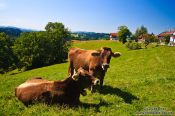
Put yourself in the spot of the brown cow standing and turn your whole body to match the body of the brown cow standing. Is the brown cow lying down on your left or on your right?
on your right

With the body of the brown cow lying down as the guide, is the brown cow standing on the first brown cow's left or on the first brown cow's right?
on the first brown cow's left

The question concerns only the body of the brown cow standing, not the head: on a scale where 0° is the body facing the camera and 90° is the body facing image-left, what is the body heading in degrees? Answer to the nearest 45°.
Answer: approximately 315°

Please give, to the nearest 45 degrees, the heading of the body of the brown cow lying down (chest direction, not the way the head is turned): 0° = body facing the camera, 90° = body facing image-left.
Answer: approximately 270°
